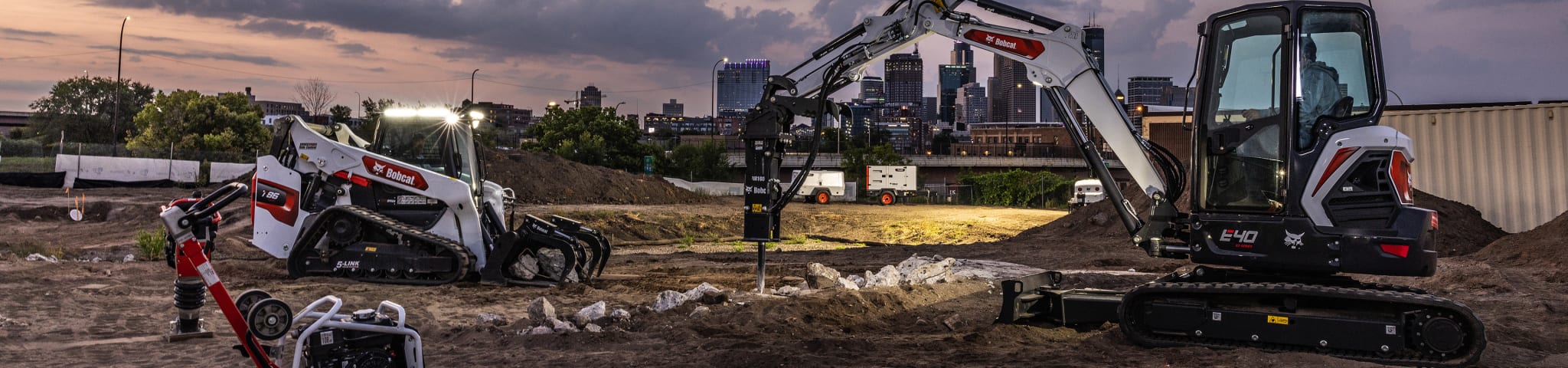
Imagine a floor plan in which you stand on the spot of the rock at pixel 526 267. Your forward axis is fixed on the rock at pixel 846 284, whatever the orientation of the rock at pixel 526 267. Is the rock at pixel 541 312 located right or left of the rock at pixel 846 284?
right

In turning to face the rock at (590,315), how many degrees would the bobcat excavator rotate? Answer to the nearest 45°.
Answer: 0° — it already faces it

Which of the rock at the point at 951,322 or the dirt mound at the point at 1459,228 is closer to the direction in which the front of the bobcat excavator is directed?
the rock

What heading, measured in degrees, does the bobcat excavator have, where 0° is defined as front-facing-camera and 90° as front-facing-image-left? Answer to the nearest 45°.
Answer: approximately 90°

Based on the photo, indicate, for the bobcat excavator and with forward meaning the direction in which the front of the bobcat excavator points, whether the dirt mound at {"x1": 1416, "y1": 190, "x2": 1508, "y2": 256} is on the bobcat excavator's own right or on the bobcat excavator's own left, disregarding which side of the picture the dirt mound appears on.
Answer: on the bobcat excavator's own right
